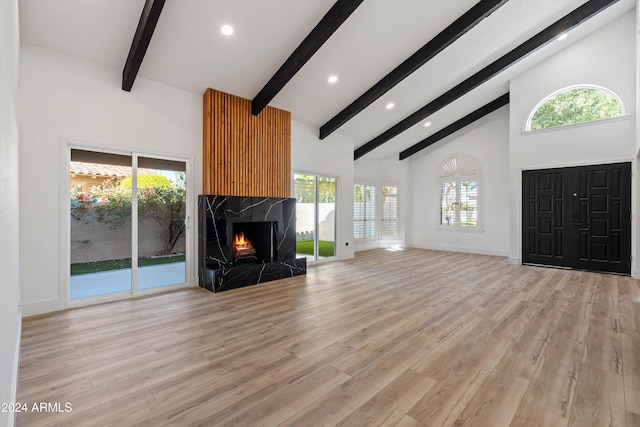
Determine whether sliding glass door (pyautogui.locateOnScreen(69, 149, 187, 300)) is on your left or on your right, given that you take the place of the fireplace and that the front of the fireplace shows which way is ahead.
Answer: on your right

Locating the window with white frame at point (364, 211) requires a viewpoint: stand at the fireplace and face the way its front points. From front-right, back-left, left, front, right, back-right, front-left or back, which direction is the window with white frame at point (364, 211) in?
left

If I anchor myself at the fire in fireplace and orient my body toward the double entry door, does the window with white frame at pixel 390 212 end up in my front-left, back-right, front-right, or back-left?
front-left

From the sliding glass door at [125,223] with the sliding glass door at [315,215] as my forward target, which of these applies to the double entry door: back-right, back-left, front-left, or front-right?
front-right

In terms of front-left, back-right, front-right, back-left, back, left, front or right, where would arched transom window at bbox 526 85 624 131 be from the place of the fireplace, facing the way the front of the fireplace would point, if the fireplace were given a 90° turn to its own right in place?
back-left

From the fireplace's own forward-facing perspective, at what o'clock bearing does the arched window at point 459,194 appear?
The arched window is roughly at 10 o'clock from the fireplace.

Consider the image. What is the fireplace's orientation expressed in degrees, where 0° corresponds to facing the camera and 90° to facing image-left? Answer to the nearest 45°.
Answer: approximately 315°

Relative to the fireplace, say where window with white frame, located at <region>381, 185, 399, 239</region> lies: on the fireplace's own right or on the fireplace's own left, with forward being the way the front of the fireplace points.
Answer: on the fireplace's own left

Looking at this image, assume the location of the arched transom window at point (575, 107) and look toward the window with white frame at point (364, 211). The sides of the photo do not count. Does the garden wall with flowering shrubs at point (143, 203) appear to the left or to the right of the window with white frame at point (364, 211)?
left

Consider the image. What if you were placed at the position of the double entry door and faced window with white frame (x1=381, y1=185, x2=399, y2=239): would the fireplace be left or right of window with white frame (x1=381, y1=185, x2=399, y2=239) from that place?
left

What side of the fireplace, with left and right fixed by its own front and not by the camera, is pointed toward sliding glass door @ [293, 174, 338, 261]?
left

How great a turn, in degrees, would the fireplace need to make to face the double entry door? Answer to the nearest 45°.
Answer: approximately 45° to its left

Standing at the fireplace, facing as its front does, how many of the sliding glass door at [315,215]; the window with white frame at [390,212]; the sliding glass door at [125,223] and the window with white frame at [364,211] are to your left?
3
